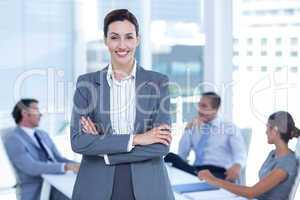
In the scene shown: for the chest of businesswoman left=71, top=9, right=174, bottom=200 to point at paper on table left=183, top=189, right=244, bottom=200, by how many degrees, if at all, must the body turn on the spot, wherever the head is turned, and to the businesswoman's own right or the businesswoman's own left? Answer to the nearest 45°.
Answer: approximately 135° to the businesswoman's own left

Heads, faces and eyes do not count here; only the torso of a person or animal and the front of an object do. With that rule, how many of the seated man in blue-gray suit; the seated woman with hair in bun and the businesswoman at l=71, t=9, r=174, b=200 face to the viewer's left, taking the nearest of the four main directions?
1

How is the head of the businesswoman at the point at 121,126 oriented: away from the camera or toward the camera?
toward the camera

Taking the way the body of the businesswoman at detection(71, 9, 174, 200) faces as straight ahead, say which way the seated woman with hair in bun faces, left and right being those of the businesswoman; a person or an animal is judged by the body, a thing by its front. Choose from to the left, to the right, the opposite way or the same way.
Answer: to the right

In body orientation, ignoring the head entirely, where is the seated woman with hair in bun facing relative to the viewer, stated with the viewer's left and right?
facing to the left of the viewer

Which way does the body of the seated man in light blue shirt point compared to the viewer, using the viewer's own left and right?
facing the viewer and to the left of the viewer

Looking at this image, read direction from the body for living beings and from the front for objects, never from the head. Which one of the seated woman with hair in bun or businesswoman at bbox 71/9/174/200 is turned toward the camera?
the businesswoman

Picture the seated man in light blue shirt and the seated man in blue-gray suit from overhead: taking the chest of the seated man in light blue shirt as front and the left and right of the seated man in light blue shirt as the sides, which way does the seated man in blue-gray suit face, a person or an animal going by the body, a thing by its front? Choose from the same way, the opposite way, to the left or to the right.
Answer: to the left

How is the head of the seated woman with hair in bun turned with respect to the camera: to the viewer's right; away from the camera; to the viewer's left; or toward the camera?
to the viewer's left

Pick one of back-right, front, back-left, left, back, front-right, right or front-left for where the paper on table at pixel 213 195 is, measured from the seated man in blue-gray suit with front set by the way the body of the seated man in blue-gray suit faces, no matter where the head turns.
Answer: front

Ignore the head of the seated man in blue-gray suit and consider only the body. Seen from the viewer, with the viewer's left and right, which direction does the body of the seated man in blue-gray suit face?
facing the viewer and to the right of the viewer

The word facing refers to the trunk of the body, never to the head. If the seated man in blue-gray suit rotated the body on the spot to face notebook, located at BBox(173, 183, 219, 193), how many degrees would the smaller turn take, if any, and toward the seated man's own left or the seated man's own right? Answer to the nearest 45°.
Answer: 0° — they already face it

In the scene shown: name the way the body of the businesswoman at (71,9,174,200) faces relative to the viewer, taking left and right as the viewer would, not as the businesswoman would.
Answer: facing the viewer

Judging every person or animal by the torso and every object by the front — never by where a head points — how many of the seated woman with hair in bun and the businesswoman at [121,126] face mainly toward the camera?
1

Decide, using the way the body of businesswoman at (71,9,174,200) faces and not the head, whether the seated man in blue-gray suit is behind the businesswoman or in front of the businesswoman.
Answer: behind

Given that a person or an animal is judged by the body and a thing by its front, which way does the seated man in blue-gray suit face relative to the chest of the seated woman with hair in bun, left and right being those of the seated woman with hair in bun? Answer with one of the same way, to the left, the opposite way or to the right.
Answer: the opposite way

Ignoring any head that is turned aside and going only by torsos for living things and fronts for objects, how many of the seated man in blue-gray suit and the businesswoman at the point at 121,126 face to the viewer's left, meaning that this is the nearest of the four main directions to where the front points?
0
